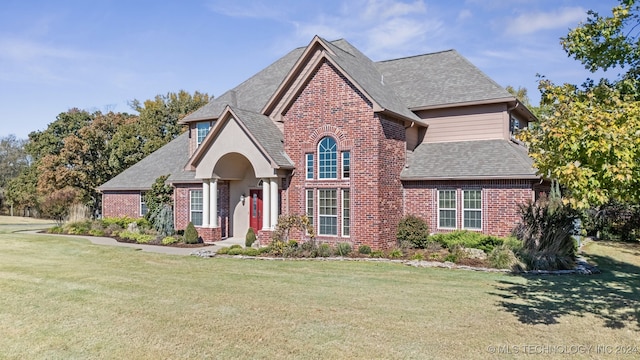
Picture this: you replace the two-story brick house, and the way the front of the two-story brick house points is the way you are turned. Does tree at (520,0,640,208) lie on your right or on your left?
on your left

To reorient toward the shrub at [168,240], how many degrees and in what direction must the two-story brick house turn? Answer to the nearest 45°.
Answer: approximately 45° to its right

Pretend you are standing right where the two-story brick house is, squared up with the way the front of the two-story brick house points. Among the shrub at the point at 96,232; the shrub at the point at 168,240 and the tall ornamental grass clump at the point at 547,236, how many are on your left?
1

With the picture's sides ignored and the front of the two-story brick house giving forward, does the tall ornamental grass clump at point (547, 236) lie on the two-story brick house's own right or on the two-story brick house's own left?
on the two-story brick house's own left

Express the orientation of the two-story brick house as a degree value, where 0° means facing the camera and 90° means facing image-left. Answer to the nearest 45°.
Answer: approximately 45°

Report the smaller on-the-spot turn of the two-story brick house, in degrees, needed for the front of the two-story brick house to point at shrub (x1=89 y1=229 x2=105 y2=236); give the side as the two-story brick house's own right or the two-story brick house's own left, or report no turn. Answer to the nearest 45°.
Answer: approximately 90° to the two-story brick house's own right
